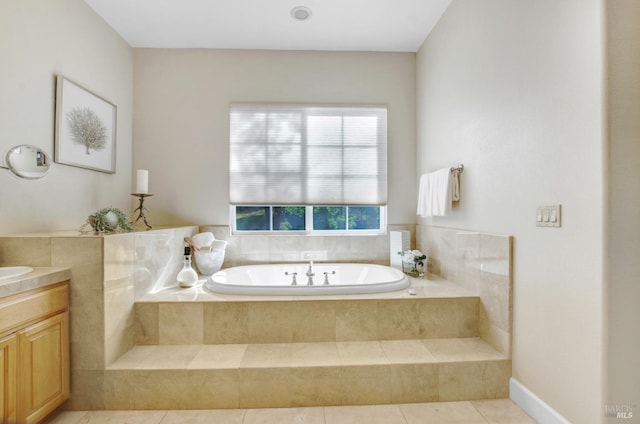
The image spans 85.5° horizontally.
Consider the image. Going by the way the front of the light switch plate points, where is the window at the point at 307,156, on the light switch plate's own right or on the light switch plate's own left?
on the light switch plate's own right

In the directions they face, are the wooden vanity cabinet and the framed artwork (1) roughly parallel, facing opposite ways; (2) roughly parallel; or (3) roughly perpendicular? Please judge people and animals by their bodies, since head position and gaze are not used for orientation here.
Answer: roughly parallel

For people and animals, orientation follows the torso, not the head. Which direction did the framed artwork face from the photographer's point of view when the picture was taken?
facing the viewer and to the right of the viewer

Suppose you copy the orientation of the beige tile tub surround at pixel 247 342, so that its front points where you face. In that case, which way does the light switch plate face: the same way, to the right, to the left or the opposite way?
to the right

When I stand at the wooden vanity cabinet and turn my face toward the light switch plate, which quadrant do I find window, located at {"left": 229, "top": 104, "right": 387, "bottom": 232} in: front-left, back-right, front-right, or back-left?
front-left

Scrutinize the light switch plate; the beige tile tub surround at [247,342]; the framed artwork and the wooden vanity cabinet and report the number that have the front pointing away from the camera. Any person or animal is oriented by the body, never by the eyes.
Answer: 0

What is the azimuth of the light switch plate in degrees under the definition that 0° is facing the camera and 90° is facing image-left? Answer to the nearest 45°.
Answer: approximately 45°

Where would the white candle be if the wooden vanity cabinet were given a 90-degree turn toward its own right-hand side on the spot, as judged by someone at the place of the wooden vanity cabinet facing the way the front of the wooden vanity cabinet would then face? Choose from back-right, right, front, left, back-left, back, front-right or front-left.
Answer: back

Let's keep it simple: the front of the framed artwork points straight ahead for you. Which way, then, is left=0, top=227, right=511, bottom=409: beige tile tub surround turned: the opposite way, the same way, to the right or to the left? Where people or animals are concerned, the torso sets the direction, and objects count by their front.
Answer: to the right

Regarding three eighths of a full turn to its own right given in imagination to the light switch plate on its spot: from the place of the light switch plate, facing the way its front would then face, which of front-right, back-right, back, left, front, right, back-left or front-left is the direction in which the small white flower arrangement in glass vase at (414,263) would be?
front-left

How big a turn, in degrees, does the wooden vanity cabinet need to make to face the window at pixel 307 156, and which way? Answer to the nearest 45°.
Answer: approximately 45° to its left

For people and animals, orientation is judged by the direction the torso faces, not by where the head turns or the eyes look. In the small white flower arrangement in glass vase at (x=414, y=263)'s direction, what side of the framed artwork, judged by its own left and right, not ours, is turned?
front

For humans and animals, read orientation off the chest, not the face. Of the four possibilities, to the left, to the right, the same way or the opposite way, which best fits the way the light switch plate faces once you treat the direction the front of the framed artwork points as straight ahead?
the opposite way

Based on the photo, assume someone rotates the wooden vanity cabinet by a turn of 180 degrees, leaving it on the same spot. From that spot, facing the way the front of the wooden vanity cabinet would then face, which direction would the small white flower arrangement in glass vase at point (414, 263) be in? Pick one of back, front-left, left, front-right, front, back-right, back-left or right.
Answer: back-right

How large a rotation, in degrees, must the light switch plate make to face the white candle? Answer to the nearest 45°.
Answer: approximately 45° to its right

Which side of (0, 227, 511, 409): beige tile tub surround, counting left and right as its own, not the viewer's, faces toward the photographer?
front

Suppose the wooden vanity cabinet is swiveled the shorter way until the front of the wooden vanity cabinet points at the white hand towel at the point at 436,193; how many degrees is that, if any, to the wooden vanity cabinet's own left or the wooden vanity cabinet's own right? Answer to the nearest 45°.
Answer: approximately 45° to the wooden vanity cabinet's own left

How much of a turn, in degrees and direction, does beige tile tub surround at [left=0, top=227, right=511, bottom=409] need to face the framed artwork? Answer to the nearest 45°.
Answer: approximately 135° to its right

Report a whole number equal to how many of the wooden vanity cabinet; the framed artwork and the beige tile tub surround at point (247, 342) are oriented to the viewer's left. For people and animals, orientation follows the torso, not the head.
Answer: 0
